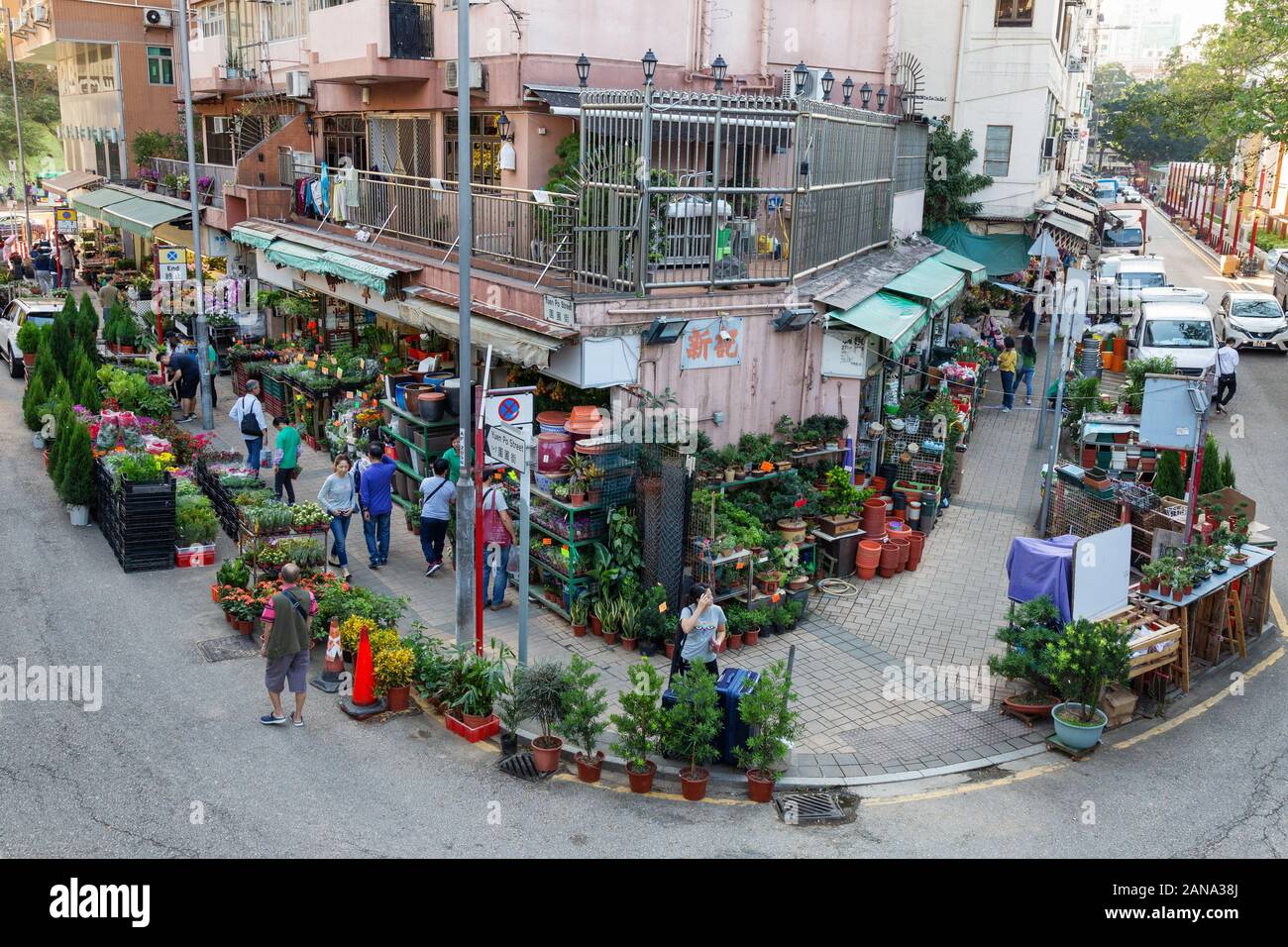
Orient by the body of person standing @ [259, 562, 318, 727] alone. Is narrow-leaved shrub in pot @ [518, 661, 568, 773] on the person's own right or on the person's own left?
on the person's own right

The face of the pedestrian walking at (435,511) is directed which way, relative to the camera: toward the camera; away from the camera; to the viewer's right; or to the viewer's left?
away from the camera

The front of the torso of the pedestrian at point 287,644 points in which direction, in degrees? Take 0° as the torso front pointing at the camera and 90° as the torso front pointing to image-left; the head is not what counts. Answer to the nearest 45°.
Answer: approximately 180°

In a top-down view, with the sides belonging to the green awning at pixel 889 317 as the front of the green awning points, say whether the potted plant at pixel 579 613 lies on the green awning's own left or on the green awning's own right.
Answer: on the green awning's own right
